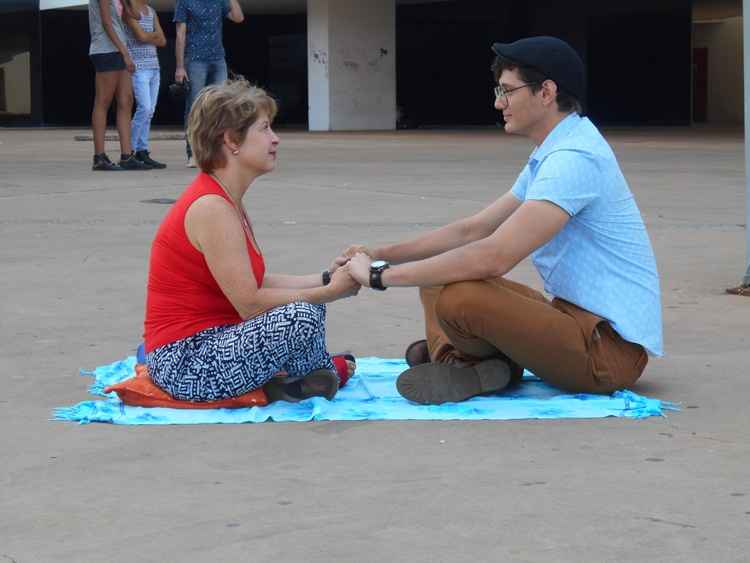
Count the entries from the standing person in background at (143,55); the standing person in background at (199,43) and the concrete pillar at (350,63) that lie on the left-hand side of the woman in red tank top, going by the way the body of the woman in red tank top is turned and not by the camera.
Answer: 3

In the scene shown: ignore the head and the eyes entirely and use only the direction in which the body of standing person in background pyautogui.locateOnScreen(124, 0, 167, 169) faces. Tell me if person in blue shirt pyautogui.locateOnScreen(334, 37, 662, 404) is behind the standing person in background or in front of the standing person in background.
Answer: in front

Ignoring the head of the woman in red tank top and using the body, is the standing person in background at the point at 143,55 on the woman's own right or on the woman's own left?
on the woman's own left

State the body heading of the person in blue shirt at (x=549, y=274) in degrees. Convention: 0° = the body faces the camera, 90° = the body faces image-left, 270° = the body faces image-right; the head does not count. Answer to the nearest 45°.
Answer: approximately 90°

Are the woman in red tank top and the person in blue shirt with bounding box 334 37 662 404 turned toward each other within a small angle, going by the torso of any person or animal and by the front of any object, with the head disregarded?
yes

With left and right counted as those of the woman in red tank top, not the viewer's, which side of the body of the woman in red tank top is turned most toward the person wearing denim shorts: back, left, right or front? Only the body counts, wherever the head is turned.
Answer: left

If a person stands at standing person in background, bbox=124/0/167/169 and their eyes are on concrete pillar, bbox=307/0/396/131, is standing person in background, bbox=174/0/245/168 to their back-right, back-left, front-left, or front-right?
front-right

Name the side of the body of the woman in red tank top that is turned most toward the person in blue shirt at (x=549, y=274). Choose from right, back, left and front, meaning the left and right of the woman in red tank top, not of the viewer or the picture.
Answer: front

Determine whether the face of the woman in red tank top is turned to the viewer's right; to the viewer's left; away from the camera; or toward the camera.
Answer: to the viewer's right

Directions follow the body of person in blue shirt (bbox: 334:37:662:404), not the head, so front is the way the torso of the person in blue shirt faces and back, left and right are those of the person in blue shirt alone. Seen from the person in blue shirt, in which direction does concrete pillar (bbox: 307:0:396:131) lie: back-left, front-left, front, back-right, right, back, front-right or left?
right

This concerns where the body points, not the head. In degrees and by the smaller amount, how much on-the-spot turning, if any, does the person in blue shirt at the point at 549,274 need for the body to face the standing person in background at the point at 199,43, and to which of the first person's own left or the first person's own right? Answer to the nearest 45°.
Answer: approximately 90° to the first person's own right

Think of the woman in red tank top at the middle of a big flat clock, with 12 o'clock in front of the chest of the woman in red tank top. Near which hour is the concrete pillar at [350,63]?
The concrete pillar is roughly at 9 o'clock from the woman in red tank top.

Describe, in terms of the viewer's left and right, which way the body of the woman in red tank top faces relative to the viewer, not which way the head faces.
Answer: facing to the right of the viewer

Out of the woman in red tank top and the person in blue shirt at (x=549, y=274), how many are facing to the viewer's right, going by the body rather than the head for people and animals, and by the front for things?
1
